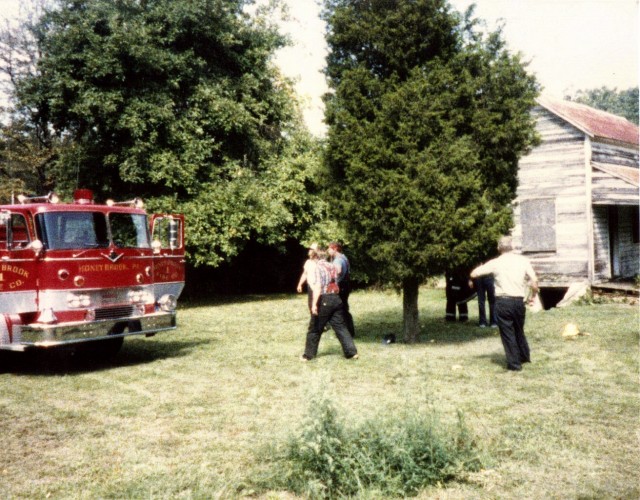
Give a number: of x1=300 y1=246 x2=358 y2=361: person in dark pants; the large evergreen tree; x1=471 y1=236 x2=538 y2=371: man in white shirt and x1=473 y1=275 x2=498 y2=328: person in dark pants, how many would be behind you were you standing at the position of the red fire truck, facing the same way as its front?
0

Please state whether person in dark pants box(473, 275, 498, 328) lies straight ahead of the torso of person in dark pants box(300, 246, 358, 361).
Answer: no

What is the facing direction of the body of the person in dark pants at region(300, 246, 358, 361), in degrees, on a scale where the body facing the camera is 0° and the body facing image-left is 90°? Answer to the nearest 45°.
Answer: approximately 135°

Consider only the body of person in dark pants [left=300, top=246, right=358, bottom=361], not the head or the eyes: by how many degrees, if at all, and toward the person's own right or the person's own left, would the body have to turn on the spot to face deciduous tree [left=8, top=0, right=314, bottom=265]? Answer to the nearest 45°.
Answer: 0° — they already face it

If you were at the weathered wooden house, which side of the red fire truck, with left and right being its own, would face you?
left

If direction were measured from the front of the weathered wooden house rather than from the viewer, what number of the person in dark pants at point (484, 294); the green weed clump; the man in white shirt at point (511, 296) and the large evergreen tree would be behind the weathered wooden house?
0

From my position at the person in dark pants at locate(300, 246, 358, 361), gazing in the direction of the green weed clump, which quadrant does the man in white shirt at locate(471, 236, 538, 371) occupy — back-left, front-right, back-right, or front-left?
front-left

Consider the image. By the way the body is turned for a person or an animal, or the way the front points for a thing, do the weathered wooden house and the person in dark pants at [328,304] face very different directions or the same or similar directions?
very different directions

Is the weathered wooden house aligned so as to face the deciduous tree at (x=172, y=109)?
no

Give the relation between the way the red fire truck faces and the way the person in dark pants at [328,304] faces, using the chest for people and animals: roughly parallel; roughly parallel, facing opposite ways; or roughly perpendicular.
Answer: roughly parallel, facing opposite ways

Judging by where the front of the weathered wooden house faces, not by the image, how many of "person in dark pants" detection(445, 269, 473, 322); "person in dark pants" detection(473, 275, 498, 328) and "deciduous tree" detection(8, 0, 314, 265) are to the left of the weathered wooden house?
0

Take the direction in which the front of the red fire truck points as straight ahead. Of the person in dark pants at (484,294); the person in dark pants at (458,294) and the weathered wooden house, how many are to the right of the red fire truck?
0
